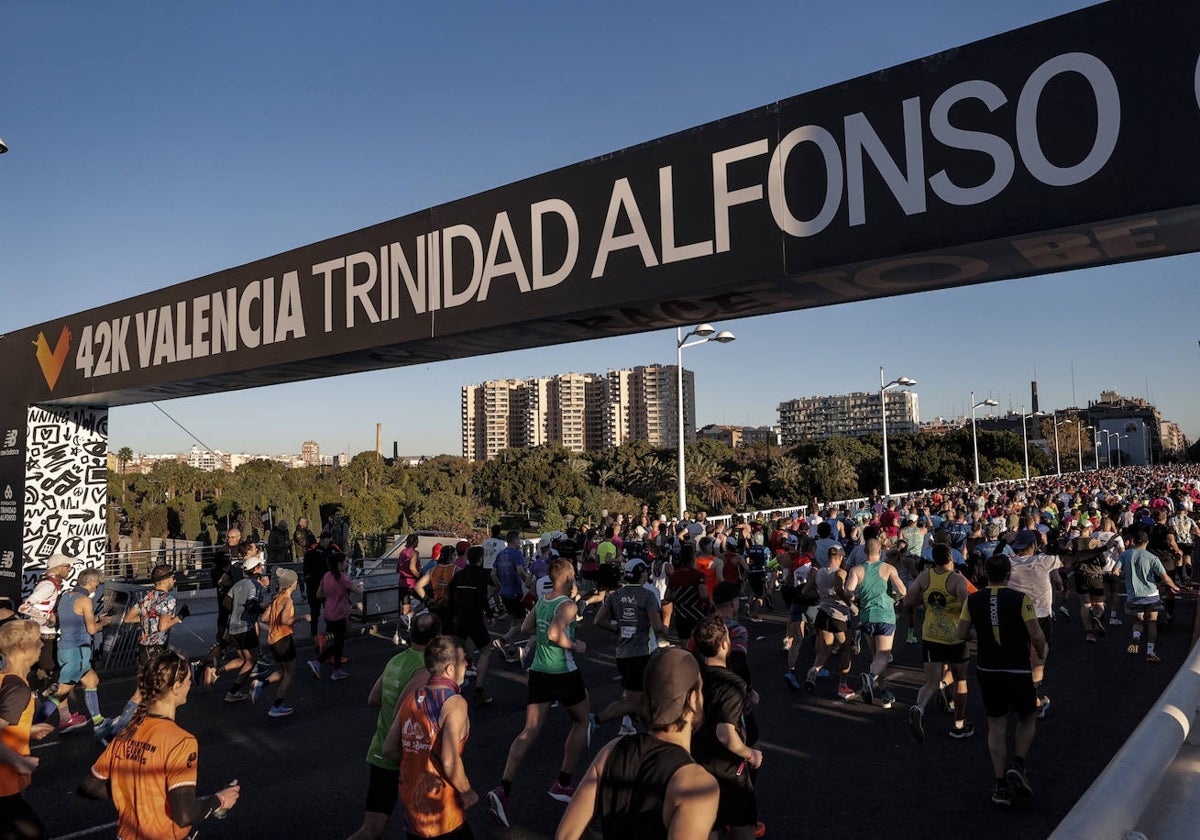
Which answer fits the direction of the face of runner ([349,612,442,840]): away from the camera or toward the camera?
away from the camera

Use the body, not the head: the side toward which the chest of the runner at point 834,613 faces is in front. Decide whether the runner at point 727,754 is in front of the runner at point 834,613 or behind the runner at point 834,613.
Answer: behind

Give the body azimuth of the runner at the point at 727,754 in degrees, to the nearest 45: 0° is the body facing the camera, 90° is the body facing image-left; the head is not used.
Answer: approximately 225°

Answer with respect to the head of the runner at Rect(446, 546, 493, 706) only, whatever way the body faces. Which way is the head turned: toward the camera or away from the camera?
away from the camera

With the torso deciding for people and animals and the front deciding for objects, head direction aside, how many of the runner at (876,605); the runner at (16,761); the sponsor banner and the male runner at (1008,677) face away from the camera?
2

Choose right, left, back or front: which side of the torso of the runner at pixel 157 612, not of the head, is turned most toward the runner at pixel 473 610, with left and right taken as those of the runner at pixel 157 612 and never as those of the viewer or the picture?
front

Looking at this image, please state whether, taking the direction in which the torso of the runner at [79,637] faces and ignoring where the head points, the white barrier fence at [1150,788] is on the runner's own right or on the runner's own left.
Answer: on the runner's own right

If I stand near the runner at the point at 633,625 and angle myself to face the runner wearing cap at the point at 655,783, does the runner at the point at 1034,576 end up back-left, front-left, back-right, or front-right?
back-left

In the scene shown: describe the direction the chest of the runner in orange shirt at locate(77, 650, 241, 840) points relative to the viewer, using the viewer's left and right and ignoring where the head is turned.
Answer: facing away from the viewer and to the right of the viewer

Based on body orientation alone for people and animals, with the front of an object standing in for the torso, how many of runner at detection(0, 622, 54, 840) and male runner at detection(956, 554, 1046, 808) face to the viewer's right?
1
